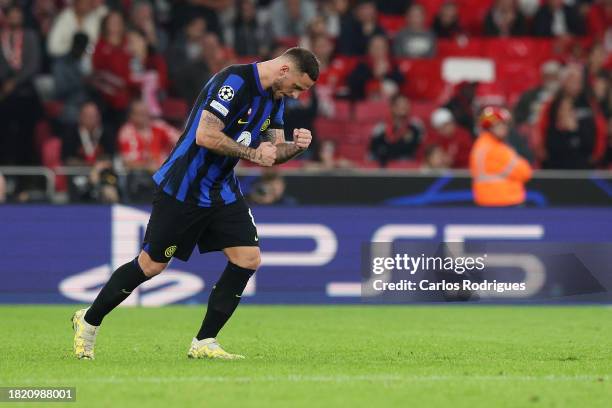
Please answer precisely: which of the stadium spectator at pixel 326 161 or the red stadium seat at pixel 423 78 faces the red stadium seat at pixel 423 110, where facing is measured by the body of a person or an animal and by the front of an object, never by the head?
the red stadium seat at pixel 423 78

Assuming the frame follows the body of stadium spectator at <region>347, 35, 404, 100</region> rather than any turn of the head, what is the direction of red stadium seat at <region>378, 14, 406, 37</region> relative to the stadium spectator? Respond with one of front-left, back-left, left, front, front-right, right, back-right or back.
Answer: back

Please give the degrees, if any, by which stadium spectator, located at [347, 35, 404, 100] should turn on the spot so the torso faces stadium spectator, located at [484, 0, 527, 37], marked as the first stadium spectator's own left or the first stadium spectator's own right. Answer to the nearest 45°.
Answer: approximately 135° to the first stadium spectator's own left

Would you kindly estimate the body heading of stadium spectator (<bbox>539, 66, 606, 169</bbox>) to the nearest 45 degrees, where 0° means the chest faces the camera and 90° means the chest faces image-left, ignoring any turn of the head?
approximately 0°

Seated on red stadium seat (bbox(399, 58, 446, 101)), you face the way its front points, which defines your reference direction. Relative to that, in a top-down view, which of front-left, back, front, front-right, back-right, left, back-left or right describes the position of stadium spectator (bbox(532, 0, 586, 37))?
back-left

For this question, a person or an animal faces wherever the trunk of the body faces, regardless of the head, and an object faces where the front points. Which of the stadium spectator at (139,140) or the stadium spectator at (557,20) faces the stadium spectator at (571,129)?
the stadium spectator at (557,20)

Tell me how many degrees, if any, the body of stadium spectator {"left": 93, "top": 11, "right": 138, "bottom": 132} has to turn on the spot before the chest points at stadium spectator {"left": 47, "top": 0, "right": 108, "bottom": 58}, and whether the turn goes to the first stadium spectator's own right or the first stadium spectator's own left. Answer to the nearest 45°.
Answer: approximately 135° to the first stadium spectator's own right

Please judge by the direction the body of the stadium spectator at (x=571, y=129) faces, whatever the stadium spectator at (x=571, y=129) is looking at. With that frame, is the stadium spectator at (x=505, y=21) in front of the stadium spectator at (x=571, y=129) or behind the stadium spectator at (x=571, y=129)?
behind

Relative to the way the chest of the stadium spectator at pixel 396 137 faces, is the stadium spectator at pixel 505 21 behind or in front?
behind
